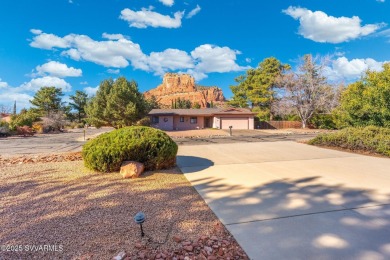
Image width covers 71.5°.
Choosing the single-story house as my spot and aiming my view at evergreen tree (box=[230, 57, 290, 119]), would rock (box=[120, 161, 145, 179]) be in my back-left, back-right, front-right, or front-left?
back-right

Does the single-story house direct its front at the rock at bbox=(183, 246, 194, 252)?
yes

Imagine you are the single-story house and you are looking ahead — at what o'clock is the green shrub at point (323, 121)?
The green shrub is roughly at 9 o'clock from the single-story house.

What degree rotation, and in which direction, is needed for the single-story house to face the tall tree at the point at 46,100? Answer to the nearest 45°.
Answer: approximately 90° to its right

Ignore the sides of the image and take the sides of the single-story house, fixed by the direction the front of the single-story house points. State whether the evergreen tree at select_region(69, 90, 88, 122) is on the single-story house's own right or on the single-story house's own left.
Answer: on the single-story house's own right

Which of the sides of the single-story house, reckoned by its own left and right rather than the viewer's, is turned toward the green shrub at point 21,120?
right

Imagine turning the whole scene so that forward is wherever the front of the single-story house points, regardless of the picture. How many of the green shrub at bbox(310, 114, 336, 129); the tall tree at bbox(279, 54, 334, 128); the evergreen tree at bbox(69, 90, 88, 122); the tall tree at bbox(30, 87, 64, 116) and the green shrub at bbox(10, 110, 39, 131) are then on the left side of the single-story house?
2

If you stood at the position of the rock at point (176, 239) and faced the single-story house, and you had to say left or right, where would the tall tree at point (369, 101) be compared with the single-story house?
right

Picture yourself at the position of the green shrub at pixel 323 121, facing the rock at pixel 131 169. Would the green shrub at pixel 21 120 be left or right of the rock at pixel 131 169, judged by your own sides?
right

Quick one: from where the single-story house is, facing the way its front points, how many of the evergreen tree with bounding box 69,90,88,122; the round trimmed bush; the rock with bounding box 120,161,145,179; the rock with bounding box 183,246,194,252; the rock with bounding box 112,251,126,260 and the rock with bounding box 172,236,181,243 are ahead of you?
5

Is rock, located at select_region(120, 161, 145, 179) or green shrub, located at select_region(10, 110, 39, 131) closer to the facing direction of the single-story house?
the rock

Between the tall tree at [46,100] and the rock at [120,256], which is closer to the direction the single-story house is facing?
the rock

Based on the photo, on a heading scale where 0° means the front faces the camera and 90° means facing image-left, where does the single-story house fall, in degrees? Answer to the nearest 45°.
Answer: approximately 0°

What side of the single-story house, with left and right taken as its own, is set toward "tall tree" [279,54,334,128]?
left
